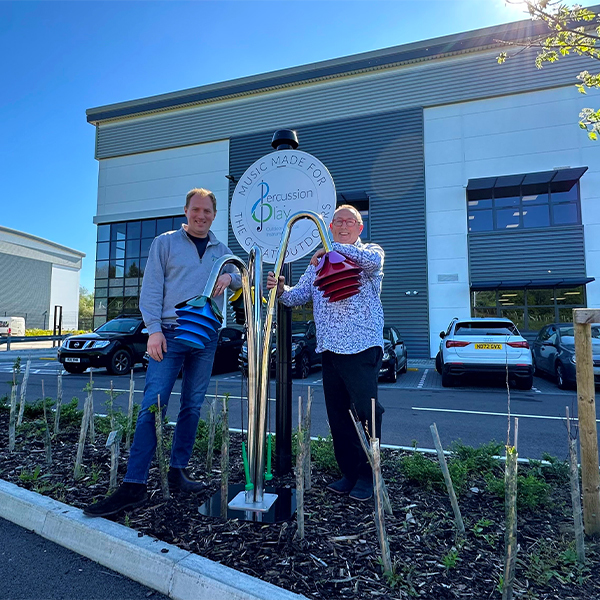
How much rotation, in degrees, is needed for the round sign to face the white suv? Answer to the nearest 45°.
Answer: approximately 135° to its left

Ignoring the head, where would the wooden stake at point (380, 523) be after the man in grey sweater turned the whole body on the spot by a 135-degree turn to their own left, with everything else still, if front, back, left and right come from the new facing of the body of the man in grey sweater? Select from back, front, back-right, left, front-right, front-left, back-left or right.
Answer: right

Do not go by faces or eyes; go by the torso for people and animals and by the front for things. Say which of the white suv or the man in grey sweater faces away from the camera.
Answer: the white suv

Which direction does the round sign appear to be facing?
toward the camera

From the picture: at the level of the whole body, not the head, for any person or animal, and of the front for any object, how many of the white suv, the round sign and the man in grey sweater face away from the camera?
1

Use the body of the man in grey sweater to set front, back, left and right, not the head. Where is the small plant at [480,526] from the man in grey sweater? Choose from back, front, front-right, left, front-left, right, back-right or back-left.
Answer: front-left

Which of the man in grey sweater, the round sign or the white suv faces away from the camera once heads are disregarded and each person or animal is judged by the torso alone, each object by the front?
the white suv

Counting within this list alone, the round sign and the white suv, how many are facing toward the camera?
1

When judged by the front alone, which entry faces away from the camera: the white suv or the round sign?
the white suv

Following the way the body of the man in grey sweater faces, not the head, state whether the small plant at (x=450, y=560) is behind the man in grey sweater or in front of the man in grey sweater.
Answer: in front

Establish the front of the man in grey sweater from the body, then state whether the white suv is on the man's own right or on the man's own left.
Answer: on the man's own left

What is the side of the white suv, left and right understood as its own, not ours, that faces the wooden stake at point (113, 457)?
back

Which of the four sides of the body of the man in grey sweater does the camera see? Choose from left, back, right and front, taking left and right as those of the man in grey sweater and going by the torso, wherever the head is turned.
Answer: front

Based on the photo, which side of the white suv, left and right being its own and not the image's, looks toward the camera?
back
